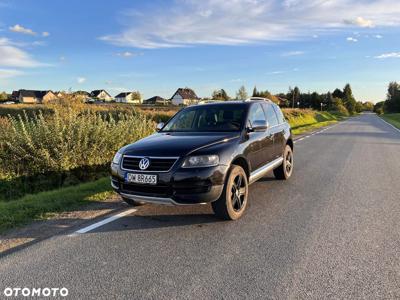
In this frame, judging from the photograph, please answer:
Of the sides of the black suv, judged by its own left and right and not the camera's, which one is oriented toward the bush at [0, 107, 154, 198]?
right

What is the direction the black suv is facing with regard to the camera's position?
facing the viewer and to the left of the viewer
